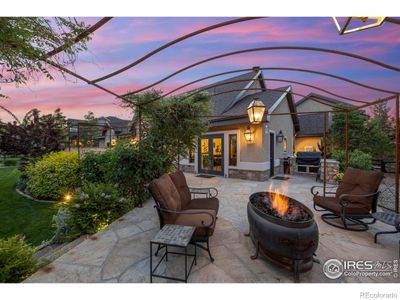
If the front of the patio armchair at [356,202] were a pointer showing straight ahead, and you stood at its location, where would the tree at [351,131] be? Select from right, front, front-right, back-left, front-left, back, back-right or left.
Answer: back-right

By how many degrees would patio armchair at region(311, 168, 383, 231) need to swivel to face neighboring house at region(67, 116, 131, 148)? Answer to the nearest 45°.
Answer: approximately 45° to its right

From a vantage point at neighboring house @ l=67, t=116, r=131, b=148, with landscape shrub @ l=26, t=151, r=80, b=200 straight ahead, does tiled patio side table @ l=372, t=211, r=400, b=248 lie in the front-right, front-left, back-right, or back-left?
front-left

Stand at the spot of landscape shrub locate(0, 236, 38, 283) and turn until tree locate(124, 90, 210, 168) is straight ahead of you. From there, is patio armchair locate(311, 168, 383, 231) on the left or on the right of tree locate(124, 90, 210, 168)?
right

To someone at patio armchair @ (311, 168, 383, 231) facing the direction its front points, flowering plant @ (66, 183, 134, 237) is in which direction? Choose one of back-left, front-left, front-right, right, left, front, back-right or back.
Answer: front

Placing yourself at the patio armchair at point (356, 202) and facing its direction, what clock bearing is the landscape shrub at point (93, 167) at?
The landscape shrub is roughly at 1 o'clock from the patio armchair.
